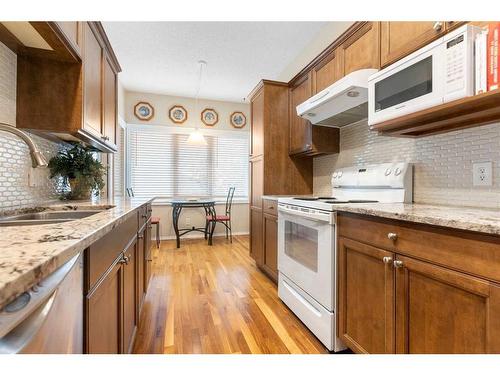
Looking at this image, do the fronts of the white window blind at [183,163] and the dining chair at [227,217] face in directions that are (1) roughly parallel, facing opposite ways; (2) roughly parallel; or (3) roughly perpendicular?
roughly perpendicular

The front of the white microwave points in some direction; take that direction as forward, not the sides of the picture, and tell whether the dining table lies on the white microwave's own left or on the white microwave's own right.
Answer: on the white microwave's own right

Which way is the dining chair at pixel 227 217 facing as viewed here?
to the viewer's left

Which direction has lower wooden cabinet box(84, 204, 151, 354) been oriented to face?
to the viewer's right

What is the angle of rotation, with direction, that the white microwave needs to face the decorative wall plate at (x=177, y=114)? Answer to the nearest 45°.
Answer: approximately 45° to its right

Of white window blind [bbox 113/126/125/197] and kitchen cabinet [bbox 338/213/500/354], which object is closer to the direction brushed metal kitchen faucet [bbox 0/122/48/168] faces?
the kitchen cabinet

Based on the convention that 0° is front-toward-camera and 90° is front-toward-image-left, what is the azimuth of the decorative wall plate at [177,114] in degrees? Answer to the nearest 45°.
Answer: approximately 0°

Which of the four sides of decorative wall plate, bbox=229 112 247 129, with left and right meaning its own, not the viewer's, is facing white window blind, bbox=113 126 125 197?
right

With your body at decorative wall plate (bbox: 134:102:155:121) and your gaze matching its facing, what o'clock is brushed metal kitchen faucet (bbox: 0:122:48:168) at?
The brushed metal kitchen faucet is roughly at 12 o'clock from the decorative wall plate.

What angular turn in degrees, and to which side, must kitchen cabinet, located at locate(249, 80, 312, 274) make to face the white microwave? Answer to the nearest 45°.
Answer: approximately 135° to its left
